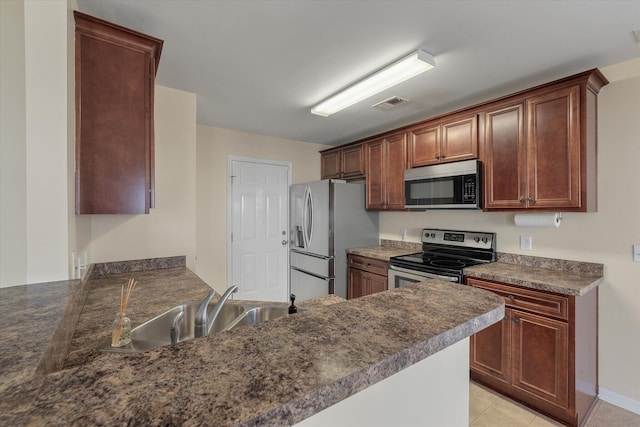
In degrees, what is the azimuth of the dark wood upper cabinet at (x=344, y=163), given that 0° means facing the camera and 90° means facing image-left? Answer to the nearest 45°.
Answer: approximately 45°

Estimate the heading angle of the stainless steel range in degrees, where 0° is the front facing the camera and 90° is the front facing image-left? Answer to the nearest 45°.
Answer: approximately 45°

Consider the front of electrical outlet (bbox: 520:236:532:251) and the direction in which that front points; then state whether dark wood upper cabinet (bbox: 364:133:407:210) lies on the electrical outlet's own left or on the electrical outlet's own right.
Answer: on the electrical outlet's own right

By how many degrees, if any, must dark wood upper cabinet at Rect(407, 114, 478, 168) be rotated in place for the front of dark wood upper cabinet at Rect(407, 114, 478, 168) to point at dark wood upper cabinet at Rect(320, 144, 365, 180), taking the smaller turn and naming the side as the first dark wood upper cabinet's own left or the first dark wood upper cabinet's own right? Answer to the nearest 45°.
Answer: approximately 90° to the first dark wood upper cabinet's own right

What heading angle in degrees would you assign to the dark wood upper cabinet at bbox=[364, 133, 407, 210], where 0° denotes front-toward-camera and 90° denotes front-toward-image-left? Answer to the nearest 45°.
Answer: approximately 45°
